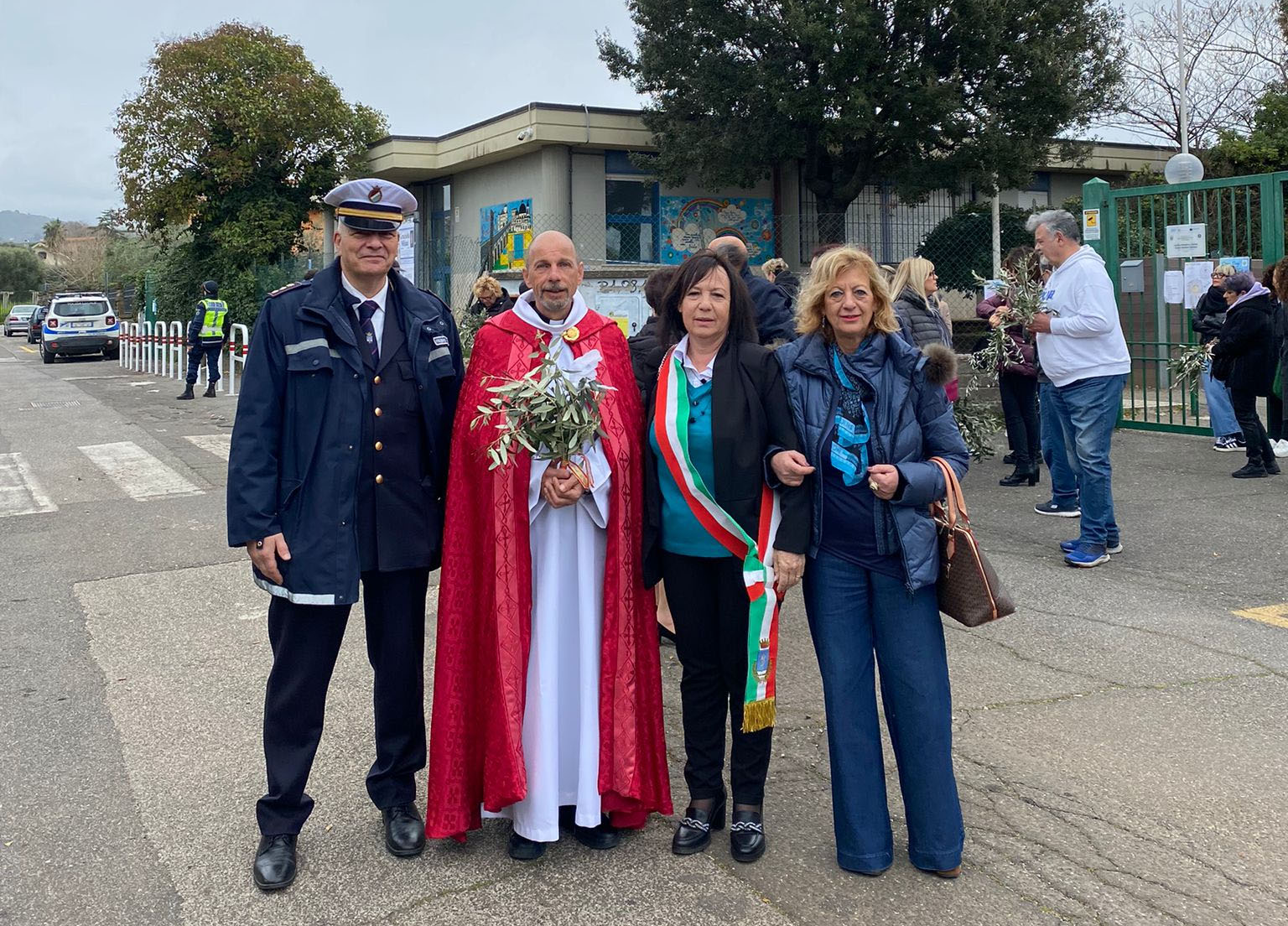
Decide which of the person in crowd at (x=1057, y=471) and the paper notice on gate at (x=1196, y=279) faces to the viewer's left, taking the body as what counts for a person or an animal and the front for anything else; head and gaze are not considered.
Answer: the person in crowd

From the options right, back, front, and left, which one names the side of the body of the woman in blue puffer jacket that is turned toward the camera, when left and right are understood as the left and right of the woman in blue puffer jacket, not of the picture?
front

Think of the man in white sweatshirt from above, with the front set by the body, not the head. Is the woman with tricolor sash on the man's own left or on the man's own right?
on the man's own left

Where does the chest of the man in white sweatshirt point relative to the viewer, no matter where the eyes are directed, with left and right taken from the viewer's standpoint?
facing to the left of the viewer

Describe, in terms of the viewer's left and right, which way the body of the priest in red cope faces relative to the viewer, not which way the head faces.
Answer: facing the viewer

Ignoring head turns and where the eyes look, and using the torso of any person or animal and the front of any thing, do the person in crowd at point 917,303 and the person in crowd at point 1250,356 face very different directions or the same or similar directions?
very different directions

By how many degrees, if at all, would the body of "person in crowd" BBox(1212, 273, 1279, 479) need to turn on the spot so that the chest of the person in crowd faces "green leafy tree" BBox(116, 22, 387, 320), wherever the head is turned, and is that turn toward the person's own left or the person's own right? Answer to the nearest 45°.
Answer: approximately 45° to the person's own right

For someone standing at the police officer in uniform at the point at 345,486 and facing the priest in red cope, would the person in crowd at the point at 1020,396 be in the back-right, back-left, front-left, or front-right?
front-left

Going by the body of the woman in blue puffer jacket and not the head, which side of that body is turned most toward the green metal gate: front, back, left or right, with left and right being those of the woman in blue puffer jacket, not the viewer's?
back

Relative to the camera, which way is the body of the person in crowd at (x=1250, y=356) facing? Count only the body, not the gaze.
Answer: to the viewer's left

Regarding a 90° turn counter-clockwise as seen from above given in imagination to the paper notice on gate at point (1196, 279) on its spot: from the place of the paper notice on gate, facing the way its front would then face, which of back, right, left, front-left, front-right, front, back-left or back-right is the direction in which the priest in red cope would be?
right

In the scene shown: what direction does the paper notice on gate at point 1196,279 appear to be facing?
toward the camera

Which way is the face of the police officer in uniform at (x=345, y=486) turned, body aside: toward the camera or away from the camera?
toward the camera

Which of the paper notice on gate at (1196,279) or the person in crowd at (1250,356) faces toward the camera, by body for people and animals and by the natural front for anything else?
the paper notice on gate
